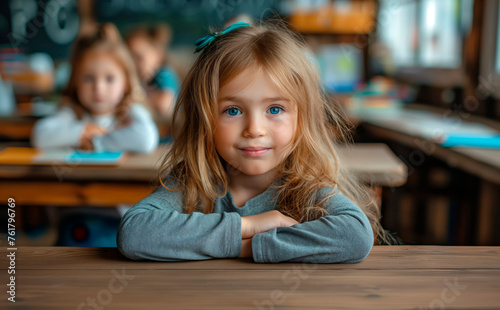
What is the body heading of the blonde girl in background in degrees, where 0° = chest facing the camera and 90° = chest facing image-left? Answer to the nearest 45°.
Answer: approximately 0°

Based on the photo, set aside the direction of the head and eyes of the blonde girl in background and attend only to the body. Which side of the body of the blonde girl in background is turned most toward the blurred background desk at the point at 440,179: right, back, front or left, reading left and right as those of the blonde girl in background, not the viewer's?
left

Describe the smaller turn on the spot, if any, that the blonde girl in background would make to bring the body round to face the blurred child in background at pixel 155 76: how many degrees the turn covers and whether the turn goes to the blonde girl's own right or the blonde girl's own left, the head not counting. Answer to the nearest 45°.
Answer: approximately 180°
